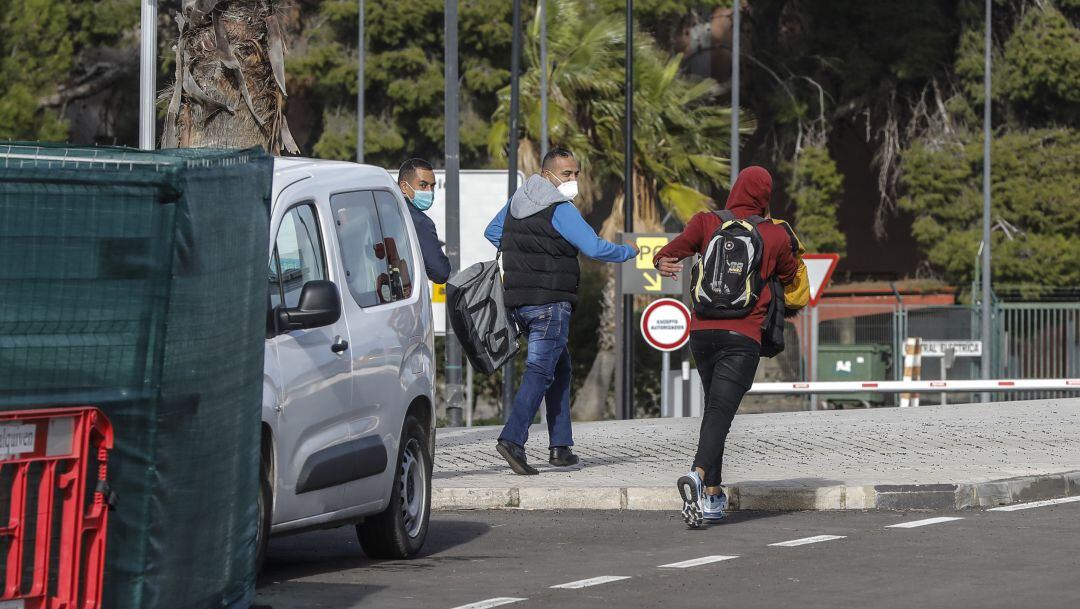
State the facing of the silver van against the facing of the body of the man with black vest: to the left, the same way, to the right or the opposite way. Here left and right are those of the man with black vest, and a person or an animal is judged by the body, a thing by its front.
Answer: the opposite way

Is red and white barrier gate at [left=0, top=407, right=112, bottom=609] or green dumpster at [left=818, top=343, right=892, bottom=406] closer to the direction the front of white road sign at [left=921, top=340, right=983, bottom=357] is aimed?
the red and white barrier gate

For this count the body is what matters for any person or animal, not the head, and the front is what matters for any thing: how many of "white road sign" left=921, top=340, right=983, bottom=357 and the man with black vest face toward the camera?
1
